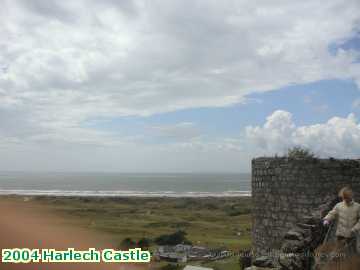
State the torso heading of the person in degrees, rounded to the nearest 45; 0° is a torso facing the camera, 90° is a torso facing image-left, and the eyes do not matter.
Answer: approximately 0°

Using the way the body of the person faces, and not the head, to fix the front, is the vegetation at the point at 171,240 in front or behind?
behind
